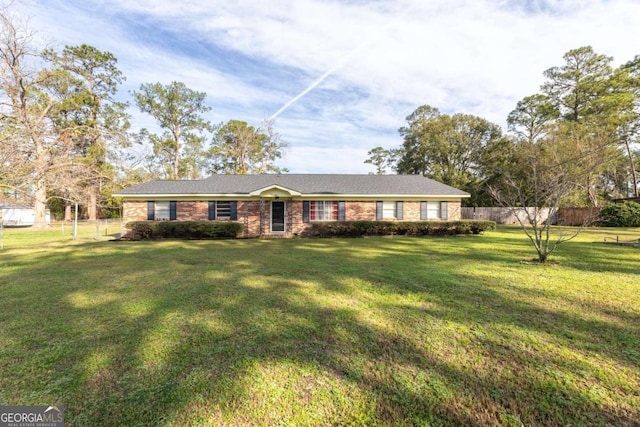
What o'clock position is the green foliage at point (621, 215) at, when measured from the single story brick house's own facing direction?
The green foliage is roughly at 9 o'clock from the single story brick house.

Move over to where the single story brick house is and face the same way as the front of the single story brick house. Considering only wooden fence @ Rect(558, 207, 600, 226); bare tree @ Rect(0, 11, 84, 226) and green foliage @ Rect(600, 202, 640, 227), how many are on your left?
2

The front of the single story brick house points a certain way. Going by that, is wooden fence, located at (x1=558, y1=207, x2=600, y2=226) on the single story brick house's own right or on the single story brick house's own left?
on the single story brick house's own left

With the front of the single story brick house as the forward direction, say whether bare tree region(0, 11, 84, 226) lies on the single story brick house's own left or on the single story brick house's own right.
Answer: on the single story brick house's own right

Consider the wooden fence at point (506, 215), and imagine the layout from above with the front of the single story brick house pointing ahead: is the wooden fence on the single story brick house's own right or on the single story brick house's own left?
on the single story brick house's own left

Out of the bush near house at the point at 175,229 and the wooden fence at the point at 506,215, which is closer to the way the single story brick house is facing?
the bush near house

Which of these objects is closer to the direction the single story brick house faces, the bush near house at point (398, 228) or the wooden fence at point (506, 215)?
the bush near house

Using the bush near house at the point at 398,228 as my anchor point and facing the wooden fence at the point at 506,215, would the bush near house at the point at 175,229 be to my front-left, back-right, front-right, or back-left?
back-left

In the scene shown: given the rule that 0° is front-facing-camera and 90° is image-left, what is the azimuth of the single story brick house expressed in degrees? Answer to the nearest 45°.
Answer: approximately 0°

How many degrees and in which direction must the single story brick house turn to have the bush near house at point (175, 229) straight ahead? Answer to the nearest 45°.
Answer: approximately 90° to its right
